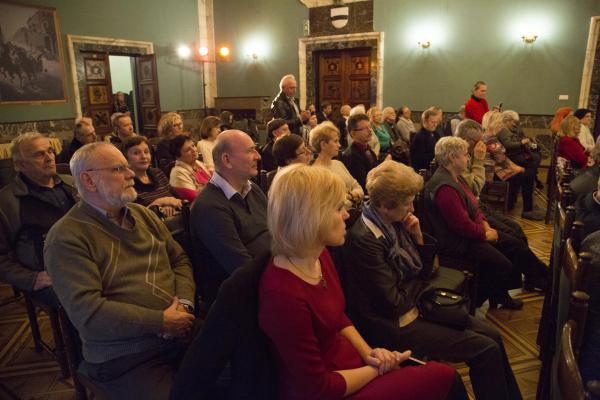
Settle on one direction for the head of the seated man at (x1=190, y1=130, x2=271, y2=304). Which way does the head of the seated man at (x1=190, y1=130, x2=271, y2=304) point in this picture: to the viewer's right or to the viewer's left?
to the viewer's right

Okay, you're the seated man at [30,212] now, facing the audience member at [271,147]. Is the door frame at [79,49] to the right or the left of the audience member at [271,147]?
left

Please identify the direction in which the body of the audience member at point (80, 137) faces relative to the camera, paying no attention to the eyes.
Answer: to the viewer's right

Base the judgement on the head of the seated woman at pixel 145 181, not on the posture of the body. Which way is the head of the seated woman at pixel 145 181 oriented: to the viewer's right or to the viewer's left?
to the viewer's right

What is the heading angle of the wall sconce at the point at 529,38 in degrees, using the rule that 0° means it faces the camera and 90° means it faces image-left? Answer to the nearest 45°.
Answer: approximately 0°

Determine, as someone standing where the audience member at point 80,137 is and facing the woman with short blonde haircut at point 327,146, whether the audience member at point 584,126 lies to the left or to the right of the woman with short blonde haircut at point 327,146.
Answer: left

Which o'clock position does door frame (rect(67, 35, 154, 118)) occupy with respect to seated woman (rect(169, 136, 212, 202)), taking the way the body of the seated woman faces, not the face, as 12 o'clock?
The door frame is roughly at 7 o'clock from the seated woman.

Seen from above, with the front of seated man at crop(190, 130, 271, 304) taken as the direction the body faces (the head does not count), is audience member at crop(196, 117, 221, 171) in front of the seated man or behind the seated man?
behind
